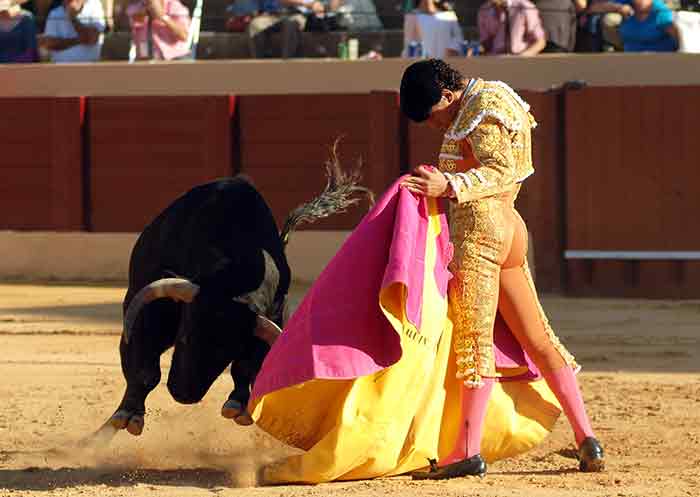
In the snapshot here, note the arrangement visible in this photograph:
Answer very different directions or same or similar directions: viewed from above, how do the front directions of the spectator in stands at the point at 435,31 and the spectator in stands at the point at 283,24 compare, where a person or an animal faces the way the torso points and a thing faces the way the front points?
same or similar directions

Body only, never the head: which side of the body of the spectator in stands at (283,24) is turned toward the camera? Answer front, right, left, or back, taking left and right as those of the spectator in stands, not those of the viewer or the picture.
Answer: front

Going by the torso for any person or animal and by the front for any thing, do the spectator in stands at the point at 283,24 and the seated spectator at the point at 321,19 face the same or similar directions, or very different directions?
same or similar directions

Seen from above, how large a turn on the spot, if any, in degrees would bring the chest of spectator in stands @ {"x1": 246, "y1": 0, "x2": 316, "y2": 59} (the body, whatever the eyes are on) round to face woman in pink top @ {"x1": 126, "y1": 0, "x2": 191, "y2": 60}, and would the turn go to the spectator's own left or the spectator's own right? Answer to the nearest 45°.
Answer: approximately 90° to the spectator's own right

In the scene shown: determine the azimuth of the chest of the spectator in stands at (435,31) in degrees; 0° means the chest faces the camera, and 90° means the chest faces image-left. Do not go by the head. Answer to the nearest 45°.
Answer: approximately 0°

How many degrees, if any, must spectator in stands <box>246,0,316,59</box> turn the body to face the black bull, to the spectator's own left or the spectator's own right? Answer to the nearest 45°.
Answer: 0° — they already face it

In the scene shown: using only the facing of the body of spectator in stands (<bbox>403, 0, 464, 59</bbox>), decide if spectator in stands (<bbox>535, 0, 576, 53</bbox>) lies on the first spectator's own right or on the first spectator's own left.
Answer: on the first spectator's own left

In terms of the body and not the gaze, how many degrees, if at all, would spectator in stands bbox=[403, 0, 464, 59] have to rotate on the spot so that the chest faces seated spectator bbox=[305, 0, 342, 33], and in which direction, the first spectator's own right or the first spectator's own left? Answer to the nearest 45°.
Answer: approximately 135° to the first spectator's own right

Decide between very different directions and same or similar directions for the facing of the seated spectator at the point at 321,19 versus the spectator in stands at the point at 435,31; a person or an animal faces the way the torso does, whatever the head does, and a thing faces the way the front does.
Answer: same or similar directions

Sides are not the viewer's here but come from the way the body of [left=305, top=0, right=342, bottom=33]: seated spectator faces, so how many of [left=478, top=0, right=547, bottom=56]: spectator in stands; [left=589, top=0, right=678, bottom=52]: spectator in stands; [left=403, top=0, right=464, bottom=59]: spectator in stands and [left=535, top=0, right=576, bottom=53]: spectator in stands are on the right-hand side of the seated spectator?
0

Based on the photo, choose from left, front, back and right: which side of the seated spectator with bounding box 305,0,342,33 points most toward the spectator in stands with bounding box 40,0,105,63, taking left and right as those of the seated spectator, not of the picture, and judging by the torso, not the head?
right
